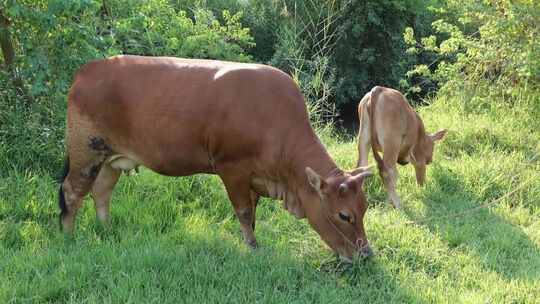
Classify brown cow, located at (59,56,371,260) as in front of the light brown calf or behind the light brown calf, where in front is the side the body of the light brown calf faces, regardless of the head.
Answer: behind

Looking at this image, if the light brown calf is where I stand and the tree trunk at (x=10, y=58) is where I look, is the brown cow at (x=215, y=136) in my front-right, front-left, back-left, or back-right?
front-left

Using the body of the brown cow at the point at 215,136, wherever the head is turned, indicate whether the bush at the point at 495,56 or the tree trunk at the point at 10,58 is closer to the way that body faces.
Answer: the bush

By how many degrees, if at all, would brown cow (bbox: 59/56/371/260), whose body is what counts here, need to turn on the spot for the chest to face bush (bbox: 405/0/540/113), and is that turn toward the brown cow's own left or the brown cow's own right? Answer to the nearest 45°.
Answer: approximately 45° to the brown cow's own left

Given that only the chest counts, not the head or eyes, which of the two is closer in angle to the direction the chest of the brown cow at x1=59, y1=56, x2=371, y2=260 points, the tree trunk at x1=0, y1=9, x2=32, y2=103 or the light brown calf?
the light brown calf

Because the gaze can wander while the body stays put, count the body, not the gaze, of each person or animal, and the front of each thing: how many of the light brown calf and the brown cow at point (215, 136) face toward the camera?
0

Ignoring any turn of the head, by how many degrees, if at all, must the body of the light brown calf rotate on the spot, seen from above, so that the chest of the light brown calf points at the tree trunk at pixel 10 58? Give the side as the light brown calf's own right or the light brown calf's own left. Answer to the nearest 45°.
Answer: approximately 135° to the light brown calf's own left

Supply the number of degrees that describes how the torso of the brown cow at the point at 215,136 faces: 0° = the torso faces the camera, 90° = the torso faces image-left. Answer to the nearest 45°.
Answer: approximately 270°

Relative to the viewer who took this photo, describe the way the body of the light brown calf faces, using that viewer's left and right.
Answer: facing away from the viewer and to the right of the viewer

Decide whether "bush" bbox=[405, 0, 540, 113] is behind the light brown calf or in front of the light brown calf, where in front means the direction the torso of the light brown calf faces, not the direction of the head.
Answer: in front

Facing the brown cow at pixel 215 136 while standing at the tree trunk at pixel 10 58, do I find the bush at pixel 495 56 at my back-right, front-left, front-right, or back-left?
front-left

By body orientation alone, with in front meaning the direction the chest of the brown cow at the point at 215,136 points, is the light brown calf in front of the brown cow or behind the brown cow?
in front
